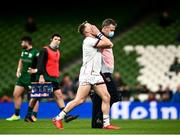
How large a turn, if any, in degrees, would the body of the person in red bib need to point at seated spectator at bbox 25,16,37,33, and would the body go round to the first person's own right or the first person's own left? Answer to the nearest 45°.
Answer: approximately 135° to the first person's own left

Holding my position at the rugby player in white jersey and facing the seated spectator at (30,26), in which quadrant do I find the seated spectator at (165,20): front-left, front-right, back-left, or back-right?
front-right

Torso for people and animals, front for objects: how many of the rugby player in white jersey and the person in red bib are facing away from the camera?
0

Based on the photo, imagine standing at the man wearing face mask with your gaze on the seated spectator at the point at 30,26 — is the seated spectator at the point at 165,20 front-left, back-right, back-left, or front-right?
front-right

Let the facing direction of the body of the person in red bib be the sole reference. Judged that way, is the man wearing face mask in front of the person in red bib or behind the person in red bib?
in front

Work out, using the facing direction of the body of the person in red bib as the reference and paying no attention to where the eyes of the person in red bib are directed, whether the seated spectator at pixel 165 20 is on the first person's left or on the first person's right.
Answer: on the first person's left

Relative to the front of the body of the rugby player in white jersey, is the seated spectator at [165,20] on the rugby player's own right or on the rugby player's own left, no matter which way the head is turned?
on the rugby player's own left

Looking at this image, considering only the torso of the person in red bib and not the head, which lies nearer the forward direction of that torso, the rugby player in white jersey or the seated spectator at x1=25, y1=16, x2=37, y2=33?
the rugby player in white jersey
